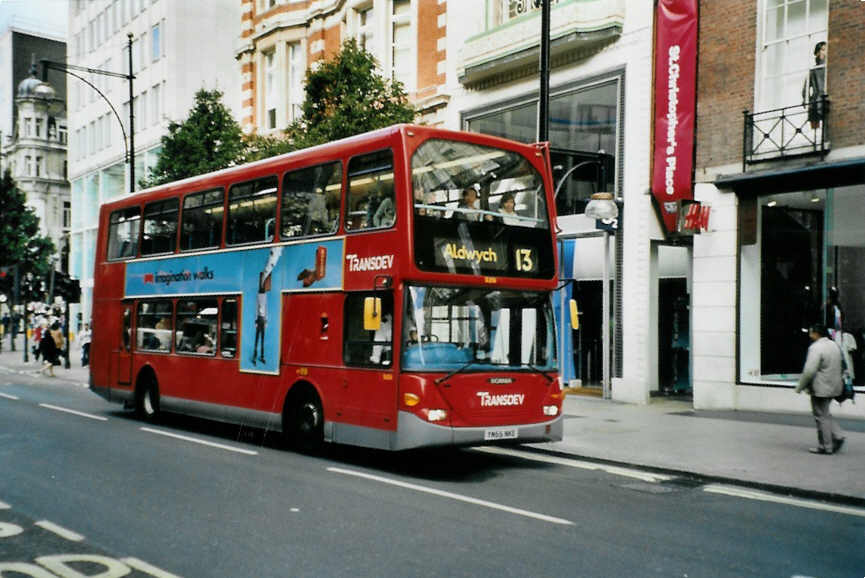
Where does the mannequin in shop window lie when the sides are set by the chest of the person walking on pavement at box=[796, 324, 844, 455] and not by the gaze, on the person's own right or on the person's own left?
on the person's own right

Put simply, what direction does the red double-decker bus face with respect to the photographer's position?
facing the viewer and to the right of the viewer

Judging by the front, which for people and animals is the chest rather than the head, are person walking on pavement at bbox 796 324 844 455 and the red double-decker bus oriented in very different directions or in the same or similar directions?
very different directions

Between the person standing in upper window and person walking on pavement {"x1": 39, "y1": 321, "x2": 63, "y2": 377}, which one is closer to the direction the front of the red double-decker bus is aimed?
the person standing in upper window

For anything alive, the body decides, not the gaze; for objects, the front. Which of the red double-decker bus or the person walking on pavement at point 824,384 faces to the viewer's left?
the person walking on pavement

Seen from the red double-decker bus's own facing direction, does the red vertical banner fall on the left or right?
on its left

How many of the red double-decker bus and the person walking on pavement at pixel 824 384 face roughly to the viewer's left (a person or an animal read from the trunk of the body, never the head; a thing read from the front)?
1

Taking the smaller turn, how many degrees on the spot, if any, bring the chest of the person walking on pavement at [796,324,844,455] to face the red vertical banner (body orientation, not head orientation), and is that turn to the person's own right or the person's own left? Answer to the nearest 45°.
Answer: approximately 45° to the person's own right

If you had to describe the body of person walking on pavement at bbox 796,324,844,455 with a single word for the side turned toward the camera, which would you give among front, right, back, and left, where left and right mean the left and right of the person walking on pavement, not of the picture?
left
